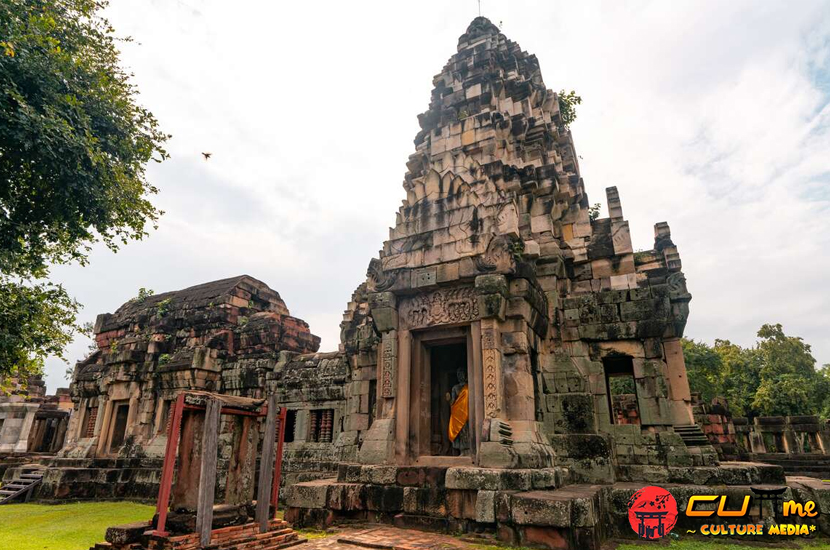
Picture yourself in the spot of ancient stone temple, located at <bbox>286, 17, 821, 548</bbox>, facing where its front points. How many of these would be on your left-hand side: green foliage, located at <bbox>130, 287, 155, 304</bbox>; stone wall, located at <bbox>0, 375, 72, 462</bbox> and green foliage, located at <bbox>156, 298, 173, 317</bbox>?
0

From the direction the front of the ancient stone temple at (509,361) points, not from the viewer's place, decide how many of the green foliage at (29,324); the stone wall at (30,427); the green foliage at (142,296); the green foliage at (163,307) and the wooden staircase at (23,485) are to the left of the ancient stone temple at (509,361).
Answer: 0

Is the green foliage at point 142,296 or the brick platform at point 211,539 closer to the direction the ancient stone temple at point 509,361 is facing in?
the brick platform

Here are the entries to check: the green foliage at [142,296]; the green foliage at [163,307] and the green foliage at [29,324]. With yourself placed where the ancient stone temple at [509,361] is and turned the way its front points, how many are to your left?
0

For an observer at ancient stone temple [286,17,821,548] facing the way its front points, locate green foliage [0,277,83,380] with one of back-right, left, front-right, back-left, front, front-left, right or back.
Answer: right

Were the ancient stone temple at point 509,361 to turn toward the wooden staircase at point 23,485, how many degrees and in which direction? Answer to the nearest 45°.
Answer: approximately 90° to its right

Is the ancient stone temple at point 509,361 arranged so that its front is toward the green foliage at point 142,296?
no

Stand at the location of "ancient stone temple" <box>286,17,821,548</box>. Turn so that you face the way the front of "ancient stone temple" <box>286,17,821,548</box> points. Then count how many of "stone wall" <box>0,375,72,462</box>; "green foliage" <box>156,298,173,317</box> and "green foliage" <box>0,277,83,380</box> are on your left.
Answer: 0

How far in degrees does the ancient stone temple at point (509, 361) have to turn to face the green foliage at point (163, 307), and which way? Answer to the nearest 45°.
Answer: approximately 90° to its right

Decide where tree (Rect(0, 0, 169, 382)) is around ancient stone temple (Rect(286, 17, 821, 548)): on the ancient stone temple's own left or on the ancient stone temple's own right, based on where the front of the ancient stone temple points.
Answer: on the ancient stone temple's own right

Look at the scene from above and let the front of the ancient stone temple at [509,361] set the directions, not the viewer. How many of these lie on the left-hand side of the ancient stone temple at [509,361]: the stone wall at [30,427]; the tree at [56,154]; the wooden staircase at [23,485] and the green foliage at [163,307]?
0

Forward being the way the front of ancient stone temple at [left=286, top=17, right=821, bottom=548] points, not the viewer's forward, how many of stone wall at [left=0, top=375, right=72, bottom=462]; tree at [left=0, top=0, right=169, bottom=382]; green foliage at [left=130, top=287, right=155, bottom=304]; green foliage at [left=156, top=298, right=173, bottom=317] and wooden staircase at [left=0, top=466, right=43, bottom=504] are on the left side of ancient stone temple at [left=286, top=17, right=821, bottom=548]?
0

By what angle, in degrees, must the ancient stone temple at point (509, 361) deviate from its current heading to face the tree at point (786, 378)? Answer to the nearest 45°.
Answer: approximately 135° to its left

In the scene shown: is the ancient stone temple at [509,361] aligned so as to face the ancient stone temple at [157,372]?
no

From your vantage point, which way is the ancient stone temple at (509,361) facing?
toward the camera
